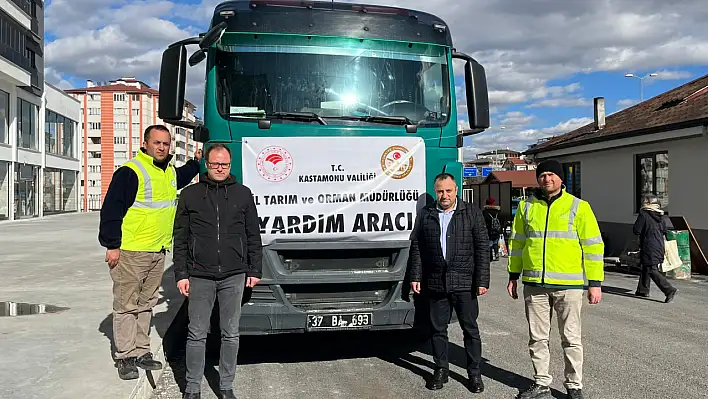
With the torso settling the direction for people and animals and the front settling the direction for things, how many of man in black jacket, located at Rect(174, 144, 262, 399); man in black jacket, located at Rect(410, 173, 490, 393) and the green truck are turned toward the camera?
3

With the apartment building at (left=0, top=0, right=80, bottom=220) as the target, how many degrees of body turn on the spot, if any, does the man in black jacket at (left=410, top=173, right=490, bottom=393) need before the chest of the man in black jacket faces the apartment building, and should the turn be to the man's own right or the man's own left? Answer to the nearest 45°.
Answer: approximately 135° to the man's own right

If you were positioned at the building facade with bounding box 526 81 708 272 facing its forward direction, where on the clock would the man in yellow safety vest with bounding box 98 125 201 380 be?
The man in yellow safety vest is roughly at 11 o'clock from the building facade.

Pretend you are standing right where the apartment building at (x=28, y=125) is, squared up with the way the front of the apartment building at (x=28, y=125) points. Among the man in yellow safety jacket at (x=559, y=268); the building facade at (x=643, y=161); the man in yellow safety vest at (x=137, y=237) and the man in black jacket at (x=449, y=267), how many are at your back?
0

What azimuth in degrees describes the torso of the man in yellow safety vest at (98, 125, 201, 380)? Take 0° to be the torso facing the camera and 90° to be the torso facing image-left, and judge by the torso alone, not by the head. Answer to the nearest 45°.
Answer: approximately 315°

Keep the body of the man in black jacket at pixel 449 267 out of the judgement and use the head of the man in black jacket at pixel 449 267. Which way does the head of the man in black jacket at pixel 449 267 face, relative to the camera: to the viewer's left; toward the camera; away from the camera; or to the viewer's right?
toward the camera

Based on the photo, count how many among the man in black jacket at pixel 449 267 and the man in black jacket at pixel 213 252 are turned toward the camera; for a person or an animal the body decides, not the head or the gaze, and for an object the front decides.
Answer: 2

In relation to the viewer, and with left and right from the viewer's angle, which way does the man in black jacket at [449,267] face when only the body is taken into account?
facing the viewer

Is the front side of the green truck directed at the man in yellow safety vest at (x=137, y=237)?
no

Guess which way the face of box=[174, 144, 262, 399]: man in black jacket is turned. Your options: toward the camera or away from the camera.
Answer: toward the camera

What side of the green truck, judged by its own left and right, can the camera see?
front

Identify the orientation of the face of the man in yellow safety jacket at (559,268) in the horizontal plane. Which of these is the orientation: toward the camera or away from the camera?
toward the camera

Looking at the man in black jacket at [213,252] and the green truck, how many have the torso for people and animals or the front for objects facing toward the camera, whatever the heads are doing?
2

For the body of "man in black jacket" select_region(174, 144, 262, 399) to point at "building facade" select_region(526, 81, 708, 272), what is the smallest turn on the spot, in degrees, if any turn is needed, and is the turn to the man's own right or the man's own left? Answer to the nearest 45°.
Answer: approximately 135° to the man's own left
